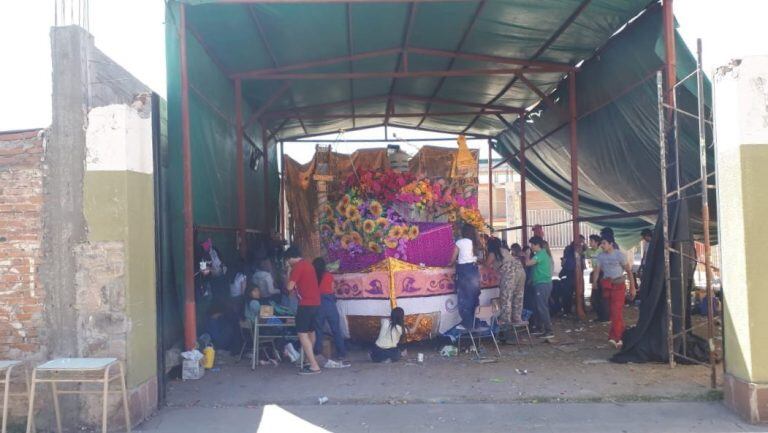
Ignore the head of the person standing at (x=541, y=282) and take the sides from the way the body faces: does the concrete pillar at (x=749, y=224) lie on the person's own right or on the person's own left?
on the person's own left

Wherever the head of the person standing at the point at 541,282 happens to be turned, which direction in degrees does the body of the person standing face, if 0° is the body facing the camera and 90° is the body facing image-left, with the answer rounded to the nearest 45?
approximately 90°

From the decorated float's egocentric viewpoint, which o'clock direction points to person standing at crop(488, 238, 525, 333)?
The person standing is roughly at 9 o'clock from the decorated float.

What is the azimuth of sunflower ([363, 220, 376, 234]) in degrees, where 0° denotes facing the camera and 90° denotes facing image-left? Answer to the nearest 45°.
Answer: approximately 0°

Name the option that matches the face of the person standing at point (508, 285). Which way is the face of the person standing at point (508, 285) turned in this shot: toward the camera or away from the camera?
away from the camera
